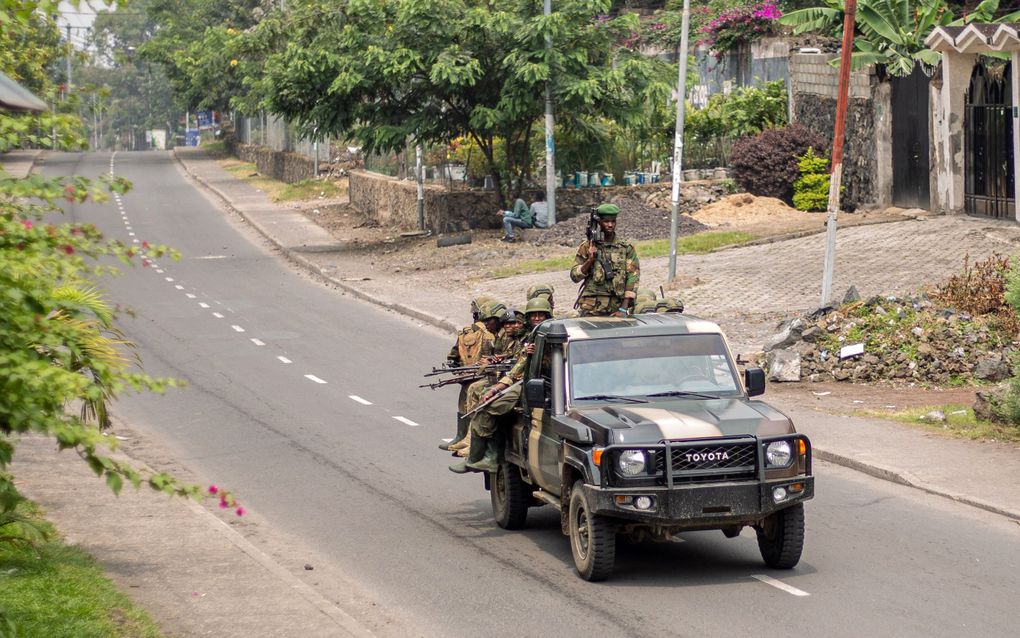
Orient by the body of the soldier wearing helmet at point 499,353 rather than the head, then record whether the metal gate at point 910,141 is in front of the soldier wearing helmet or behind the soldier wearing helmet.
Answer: behind

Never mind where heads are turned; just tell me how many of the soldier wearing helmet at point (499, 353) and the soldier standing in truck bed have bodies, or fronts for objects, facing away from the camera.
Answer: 0

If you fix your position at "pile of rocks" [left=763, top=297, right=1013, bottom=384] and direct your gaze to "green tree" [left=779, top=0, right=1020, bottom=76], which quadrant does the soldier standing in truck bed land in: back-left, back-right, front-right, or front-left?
back-left

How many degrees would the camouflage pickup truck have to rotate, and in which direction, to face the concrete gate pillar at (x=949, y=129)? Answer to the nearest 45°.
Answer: approximately 135° to its left

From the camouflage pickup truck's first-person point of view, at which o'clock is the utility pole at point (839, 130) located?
The utility pole is roughly at 8 o'clock from the camouflage pickup truck.

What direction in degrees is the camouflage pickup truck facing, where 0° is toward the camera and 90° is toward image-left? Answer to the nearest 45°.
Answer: approximately 315°

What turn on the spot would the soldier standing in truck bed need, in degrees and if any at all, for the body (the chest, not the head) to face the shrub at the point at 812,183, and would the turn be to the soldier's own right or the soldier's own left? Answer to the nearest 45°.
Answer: approximately 180°

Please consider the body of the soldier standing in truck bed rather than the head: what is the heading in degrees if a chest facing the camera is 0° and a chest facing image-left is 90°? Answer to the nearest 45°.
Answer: approximately 0°

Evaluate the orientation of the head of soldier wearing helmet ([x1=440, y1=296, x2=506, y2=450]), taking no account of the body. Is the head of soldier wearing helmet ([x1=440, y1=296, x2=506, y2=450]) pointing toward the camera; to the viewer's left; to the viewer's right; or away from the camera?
to the viewer's left

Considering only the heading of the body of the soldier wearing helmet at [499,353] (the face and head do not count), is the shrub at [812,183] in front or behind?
behind
